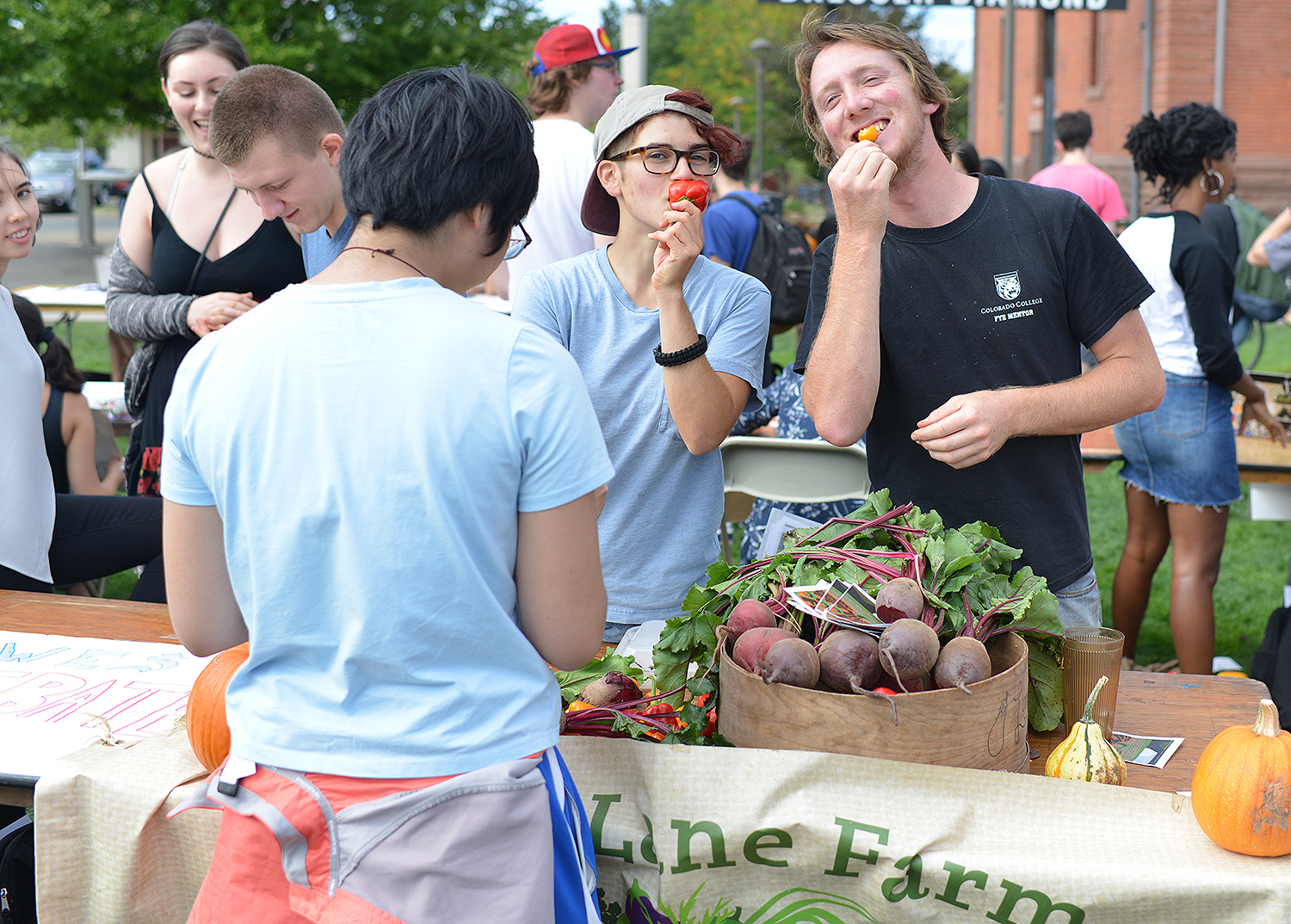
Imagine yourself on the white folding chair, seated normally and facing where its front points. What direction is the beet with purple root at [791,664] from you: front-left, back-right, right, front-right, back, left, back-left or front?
back

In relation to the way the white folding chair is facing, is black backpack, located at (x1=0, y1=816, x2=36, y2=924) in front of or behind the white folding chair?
behind

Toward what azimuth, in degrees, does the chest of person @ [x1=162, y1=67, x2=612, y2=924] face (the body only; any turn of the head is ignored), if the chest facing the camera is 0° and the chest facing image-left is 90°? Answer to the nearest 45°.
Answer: approximately 180°

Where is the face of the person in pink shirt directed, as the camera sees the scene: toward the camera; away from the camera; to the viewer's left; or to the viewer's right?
away from the camera

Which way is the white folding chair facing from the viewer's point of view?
away from the camera

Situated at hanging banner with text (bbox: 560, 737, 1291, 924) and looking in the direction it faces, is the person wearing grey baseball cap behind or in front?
behind

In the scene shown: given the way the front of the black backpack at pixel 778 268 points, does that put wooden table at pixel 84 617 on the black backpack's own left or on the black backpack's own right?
on the black backpack's own right

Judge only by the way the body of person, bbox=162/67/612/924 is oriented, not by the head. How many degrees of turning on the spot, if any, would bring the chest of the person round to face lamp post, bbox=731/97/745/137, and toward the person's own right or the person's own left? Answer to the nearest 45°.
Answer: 0° — they already face it

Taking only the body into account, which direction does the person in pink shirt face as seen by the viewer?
away from the camera
